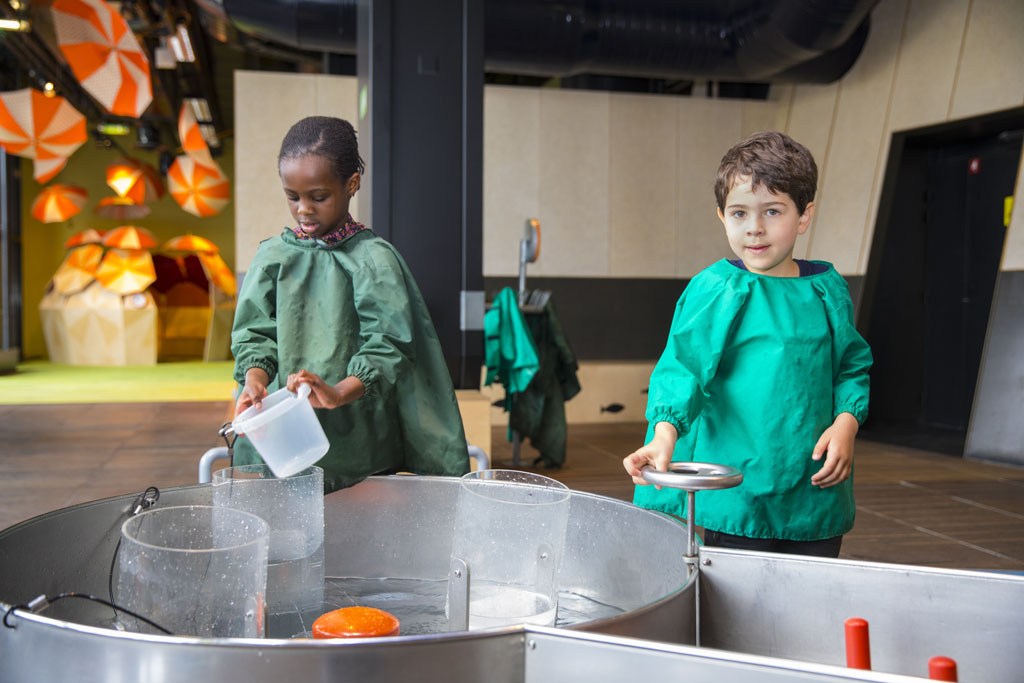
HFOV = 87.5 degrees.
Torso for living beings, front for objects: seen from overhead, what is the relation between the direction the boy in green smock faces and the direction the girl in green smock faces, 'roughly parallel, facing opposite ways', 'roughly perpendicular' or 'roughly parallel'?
roughly parallel

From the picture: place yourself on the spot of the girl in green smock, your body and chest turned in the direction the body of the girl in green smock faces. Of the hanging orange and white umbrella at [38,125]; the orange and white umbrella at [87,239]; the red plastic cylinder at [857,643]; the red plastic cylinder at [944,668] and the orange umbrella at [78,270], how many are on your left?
2

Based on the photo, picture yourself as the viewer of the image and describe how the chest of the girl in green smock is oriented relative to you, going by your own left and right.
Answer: facing the viewer and to the left of the viewer

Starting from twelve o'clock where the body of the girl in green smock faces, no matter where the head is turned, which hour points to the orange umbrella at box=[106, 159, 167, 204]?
The orange umbrella is roughly at 4 o'clock from the girl in green smock.

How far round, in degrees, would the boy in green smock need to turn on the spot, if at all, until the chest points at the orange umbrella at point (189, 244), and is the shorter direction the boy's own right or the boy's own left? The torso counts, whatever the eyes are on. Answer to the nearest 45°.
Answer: approximately 135° to the boy's own right

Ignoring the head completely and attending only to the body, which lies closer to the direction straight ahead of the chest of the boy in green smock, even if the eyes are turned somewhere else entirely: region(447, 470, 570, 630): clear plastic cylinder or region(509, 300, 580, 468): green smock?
the clear plastic cylinder

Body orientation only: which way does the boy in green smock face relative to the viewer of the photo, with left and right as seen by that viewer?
facing the viewer

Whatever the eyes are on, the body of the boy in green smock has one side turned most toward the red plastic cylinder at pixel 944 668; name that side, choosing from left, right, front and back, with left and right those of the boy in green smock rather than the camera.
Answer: front

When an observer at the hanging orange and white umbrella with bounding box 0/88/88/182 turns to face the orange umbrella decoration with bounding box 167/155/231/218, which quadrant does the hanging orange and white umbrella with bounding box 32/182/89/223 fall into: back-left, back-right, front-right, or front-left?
front-left

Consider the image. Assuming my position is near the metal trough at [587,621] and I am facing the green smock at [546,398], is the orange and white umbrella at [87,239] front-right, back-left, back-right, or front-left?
front-left

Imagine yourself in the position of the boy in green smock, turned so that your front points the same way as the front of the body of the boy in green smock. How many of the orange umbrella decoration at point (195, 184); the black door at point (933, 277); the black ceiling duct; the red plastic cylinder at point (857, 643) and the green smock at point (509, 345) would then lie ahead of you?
1

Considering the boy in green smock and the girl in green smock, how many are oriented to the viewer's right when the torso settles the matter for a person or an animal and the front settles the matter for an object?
0
